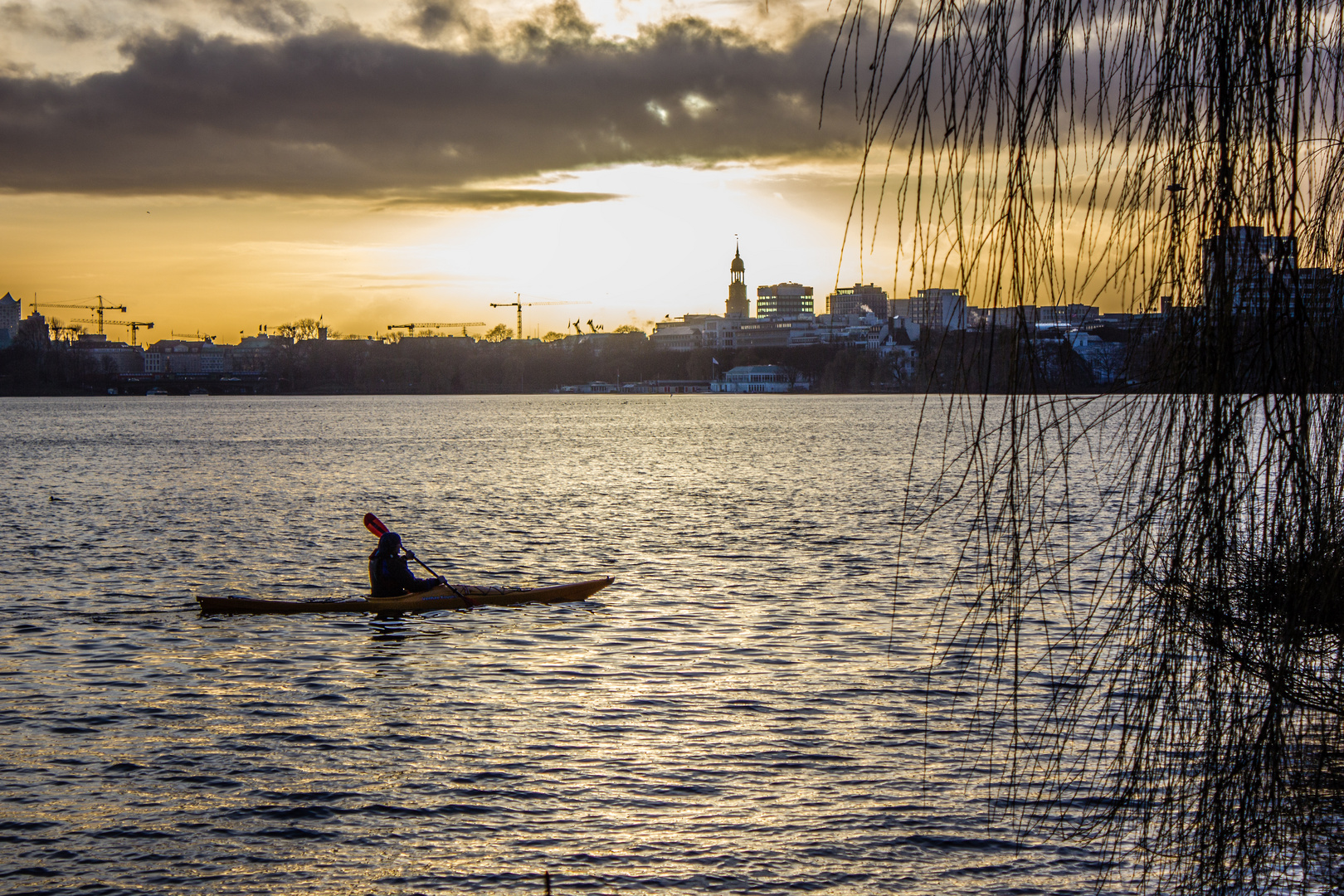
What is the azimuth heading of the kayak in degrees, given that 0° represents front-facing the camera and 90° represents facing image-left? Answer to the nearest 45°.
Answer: approximately 270°

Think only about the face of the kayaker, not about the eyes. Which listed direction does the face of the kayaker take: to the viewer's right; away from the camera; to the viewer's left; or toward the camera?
to the viewer's right
